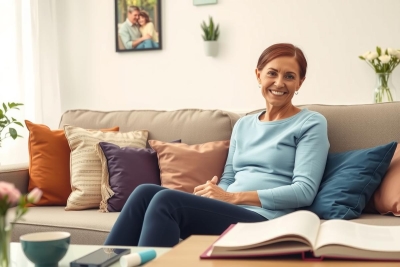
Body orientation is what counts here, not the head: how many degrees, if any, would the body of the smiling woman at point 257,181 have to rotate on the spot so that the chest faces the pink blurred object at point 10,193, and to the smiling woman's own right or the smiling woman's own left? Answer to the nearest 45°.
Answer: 0° — they already face it

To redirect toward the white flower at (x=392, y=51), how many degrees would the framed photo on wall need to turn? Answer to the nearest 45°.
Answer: approximately 45° to its left

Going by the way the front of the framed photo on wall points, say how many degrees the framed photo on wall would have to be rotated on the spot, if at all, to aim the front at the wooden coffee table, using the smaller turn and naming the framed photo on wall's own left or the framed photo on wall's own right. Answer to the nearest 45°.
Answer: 0° — it already faces it

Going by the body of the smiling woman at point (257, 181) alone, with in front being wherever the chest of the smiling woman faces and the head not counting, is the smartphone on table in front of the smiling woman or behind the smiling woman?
in front

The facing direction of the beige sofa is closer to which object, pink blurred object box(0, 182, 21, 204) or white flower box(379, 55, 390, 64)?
the pink blurred object

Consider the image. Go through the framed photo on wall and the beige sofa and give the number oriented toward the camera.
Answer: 2

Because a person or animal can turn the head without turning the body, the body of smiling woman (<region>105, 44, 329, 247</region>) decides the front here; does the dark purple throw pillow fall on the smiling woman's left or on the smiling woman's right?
on the smiling woman's right

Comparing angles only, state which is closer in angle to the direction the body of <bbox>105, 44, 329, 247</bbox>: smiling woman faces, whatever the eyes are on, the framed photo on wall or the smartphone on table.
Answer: the smartphone on table

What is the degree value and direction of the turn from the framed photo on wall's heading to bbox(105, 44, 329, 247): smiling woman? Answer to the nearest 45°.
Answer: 0° — it already faces them

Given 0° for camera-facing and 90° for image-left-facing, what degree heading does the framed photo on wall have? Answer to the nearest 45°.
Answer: approximately 0°

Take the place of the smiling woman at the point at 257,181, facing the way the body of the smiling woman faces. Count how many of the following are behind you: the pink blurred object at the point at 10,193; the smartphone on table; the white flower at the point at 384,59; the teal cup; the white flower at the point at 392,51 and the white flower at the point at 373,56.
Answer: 3

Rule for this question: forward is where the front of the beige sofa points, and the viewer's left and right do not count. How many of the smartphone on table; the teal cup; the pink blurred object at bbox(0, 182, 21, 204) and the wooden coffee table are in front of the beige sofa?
4
